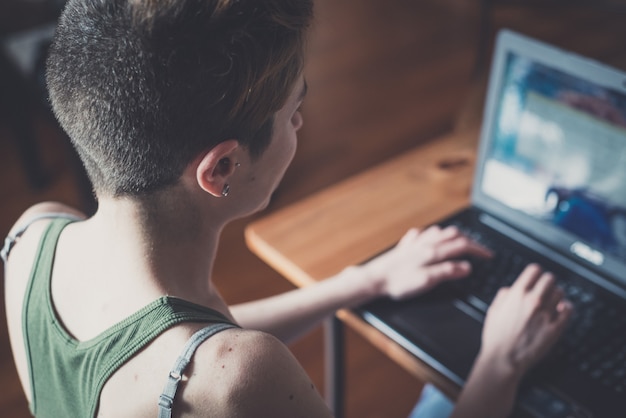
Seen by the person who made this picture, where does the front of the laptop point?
facing the viewer and to the left of the viewer
